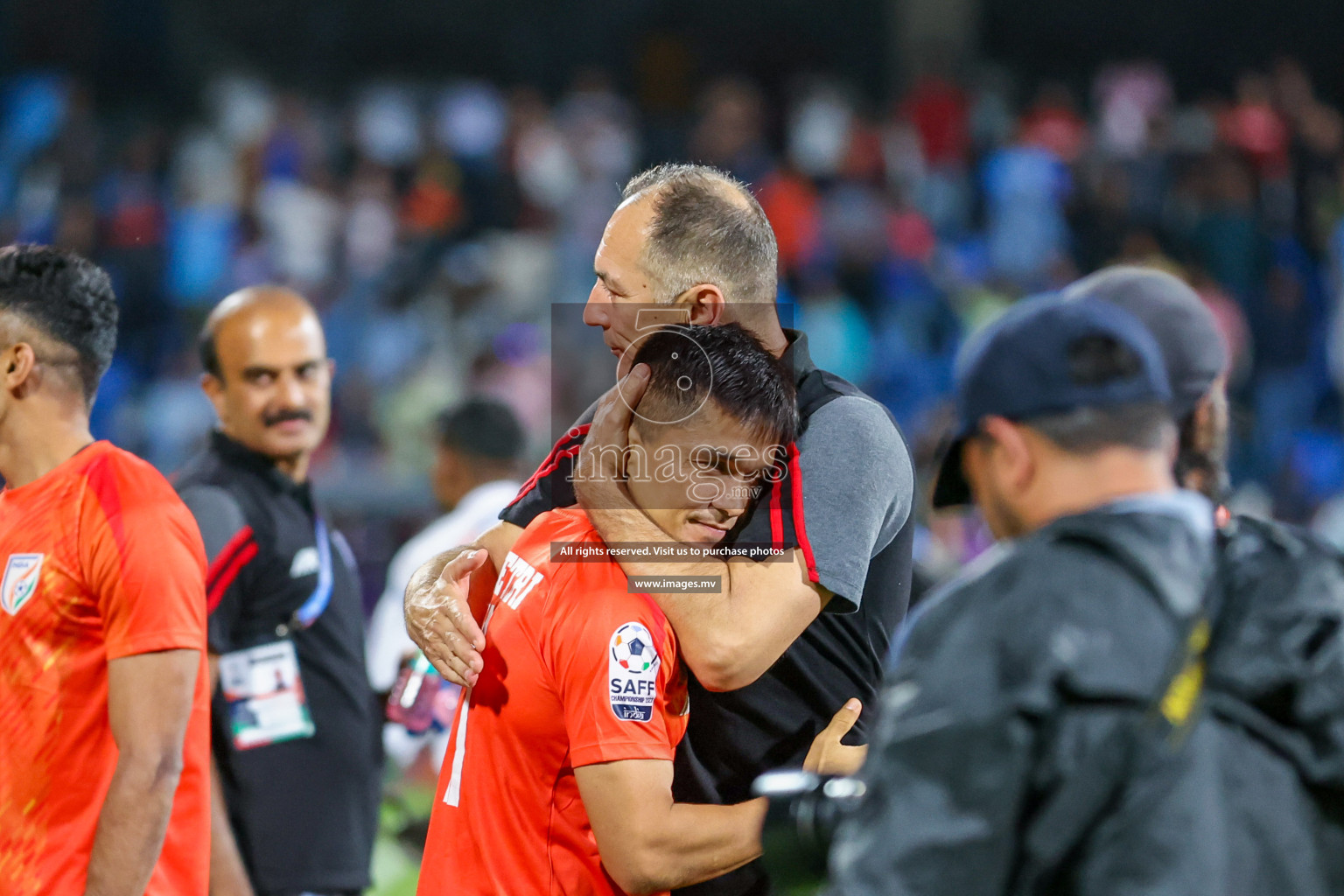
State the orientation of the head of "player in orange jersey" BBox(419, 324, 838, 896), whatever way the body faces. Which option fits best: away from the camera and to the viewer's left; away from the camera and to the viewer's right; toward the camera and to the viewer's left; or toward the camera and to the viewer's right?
toward the camera and to the viewer's right

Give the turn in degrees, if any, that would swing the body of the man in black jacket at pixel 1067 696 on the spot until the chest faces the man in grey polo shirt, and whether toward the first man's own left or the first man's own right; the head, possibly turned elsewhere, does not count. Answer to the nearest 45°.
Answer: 0° — they already face them

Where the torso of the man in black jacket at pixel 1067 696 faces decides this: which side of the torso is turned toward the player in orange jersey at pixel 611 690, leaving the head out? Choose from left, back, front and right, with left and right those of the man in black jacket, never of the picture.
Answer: front

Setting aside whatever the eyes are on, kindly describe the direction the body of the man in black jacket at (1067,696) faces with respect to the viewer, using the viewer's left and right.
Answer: facing away from the viewer and to the left of the viewer

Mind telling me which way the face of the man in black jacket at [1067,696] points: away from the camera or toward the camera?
away from the camera

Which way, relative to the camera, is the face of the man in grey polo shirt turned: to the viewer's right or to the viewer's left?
to the viewer's left
